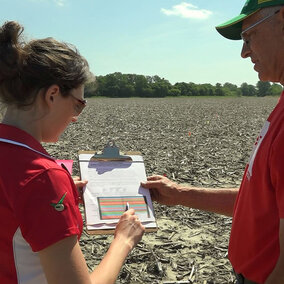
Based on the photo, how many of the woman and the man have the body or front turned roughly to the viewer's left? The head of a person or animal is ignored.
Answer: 1

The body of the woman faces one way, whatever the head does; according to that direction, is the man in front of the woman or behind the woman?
in front

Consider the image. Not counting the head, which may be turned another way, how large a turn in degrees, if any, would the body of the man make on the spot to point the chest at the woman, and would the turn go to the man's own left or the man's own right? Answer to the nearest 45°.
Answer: approximately 45° to the man's own left

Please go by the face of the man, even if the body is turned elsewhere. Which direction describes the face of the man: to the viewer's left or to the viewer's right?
to the viewer's left

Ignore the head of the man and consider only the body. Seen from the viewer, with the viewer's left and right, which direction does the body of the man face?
facing to the left of the viewer

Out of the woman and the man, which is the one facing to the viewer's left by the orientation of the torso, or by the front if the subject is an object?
the man
